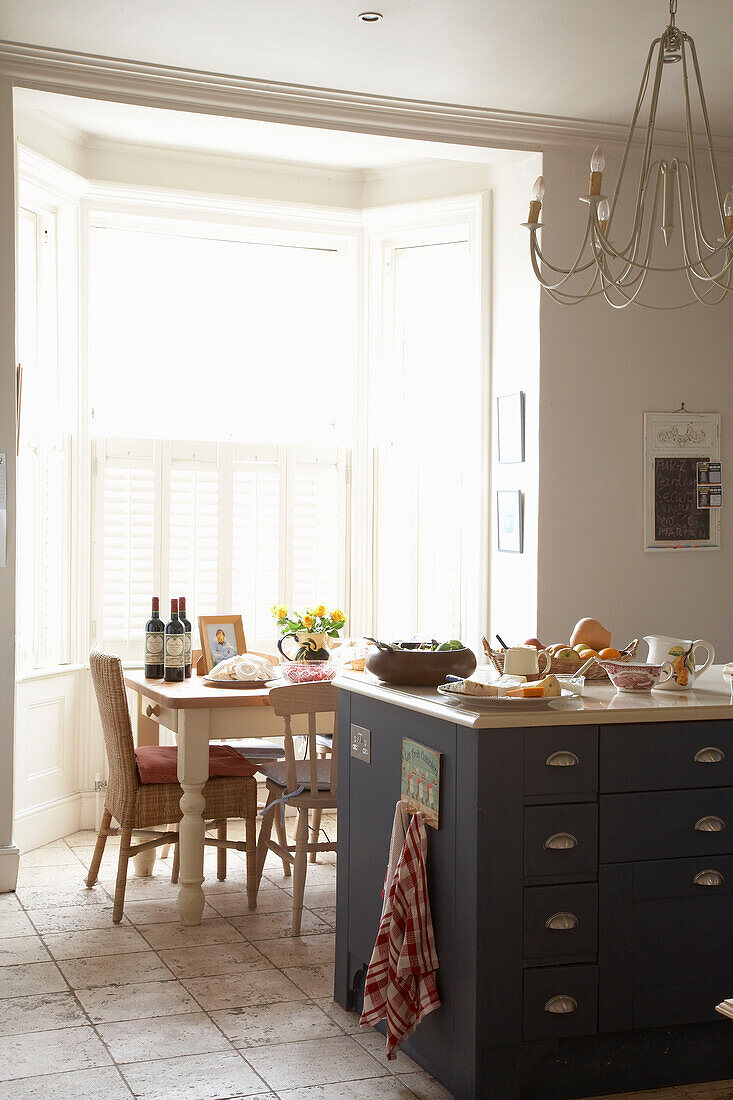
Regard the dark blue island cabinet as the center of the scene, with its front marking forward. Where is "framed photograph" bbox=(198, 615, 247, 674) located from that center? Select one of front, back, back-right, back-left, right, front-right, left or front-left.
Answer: back-right

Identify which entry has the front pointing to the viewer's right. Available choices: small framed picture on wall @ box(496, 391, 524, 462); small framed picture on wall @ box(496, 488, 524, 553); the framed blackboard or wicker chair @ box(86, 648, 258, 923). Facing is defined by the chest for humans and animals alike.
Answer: the wicker chair

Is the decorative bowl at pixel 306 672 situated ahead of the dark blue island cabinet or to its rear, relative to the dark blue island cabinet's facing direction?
to the rear

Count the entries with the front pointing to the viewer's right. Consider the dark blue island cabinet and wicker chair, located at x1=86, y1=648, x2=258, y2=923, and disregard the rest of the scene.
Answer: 1

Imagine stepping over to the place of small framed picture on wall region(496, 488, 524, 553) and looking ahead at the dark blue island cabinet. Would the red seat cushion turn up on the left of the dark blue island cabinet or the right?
right

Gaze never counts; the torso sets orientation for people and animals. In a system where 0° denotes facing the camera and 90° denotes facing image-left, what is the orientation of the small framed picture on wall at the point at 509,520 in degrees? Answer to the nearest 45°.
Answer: approximately 45°

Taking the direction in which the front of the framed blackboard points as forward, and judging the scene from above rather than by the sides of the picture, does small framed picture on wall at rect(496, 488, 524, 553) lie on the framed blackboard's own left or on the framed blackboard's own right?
on the framed blackboard's own right

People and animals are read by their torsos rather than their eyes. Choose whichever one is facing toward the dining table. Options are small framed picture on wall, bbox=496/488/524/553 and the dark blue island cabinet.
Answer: the small framed picture on wall

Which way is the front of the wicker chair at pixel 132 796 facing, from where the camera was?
facing to the right of the viewer

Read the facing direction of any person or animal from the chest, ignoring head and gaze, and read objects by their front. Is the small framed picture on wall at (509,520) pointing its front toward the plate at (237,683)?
yes

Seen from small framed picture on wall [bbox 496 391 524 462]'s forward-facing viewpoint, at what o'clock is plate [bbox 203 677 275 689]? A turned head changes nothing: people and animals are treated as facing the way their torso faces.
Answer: The plate is roughly at 12 o'clock from the small framed picture on wall.

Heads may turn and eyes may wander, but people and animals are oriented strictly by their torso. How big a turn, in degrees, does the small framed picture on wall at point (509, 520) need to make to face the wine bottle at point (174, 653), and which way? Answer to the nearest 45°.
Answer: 0° — it already faces it
